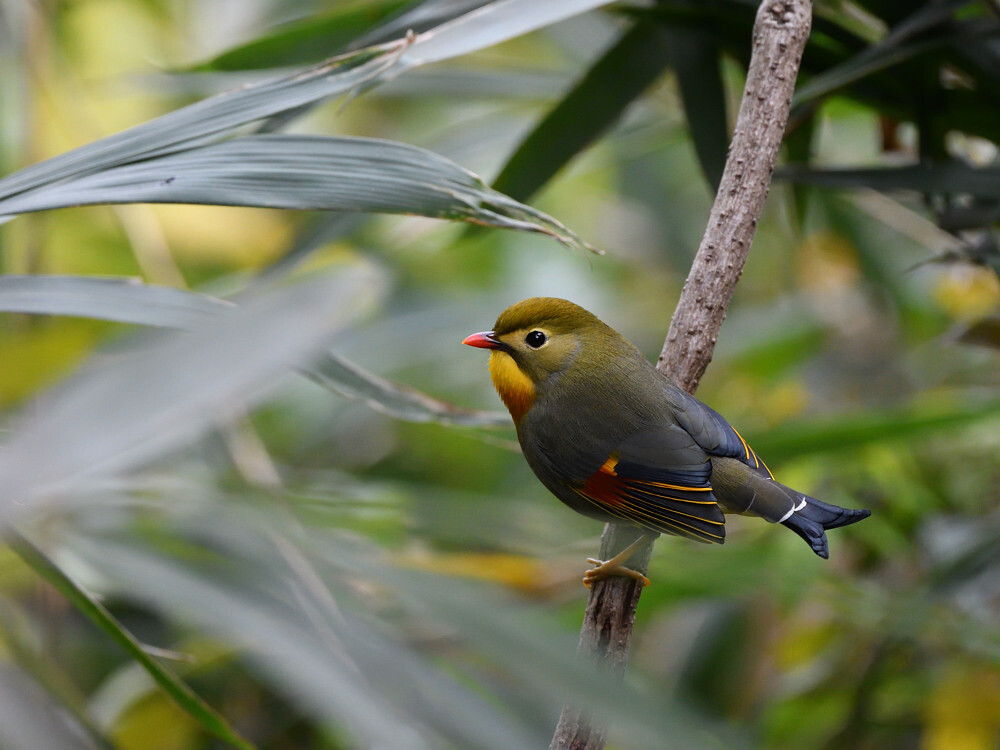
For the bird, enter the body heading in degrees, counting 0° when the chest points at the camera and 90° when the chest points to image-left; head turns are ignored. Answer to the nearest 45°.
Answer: approximately 90°

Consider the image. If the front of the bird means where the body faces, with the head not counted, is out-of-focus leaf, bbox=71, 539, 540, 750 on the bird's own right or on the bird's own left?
on the bird's own left
